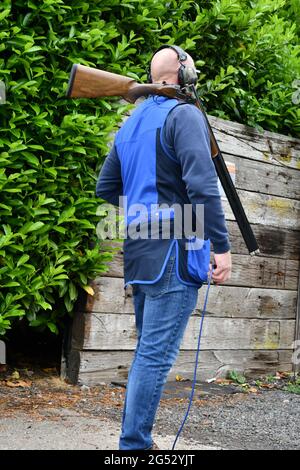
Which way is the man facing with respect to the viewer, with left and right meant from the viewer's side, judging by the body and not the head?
facing away from the viewer and to the right of the viewer

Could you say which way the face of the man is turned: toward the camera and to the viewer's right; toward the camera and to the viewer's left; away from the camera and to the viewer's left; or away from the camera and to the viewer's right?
away from the camera and to the viewer's right
